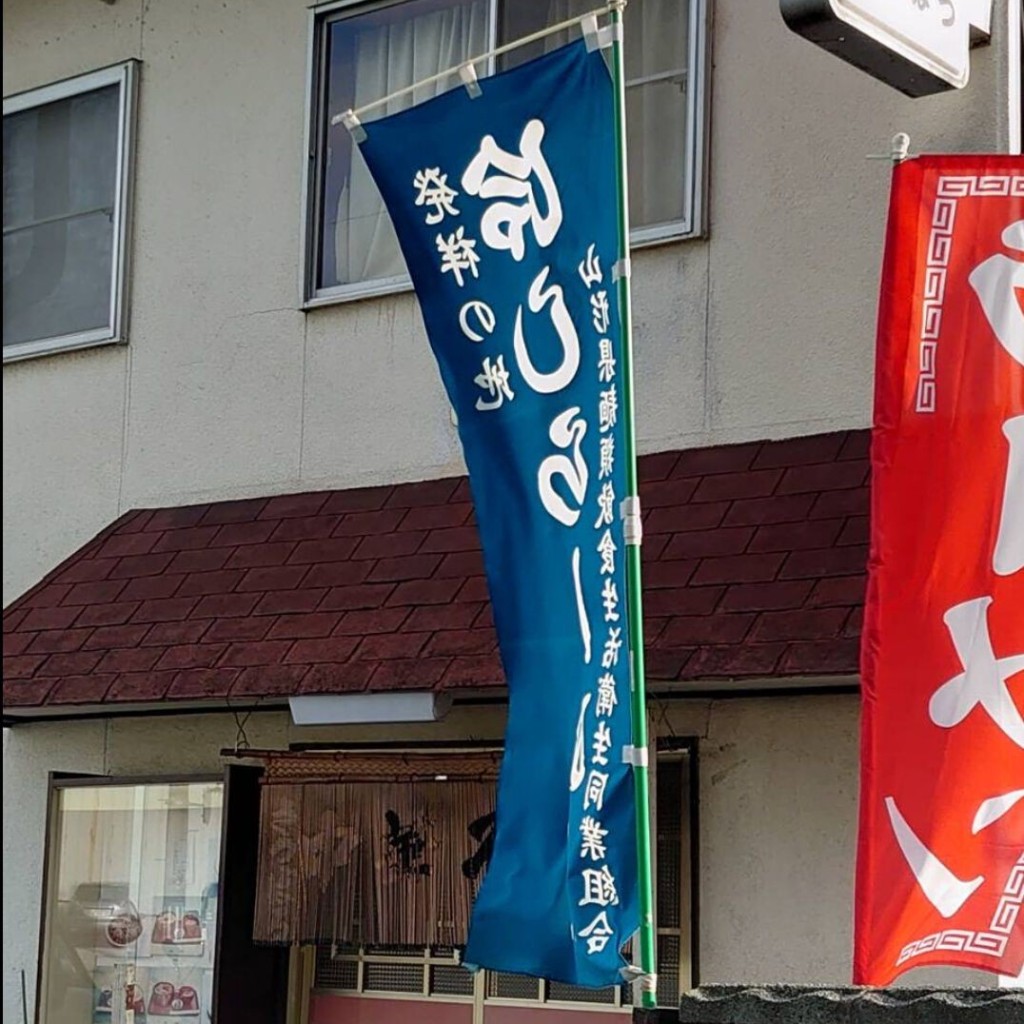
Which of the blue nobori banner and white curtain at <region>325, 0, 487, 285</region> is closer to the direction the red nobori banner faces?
the blue nobori banner

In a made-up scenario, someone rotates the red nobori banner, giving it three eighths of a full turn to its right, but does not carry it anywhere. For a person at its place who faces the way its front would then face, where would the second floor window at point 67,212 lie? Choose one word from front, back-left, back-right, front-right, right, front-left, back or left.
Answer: front

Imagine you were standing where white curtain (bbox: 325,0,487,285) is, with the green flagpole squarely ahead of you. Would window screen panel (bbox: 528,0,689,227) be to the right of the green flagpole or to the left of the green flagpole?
left

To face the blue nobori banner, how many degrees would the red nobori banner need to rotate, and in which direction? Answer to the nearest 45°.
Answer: approximately 90° to its right

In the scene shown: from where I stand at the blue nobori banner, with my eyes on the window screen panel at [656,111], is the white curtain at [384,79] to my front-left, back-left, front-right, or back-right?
front-left

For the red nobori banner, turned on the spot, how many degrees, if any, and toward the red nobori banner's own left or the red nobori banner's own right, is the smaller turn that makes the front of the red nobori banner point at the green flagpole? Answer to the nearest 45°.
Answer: approximately 90° to the red nobori banner's own right

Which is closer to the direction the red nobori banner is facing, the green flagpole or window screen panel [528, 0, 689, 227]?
the green flagpole

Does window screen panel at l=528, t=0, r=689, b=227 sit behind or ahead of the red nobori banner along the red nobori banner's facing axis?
behind

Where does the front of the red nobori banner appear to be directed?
toward the camera

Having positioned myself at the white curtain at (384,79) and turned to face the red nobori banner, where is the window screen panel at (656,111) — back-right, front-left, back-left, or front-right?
front-left
